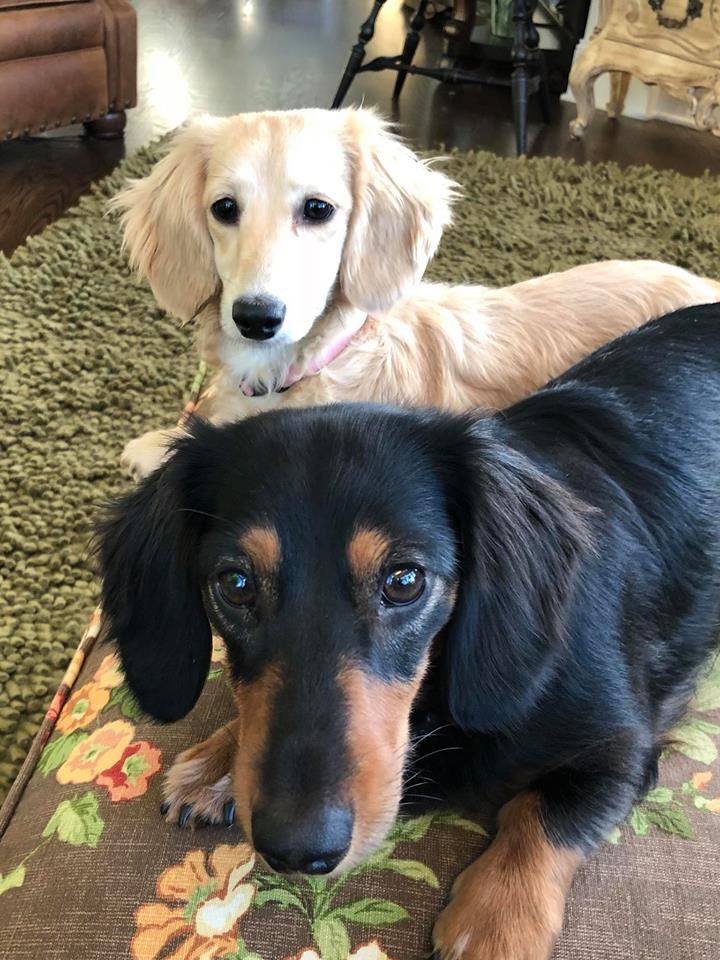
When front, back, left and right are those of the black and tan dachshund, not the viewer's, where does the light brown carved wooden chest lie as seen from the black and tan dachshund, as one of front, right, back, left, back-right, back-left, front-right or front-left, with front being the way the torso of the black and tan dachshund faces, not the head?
back-right

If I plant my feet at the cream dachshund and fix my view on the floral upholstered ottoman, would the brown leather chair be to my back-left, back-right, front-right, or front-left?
back-right

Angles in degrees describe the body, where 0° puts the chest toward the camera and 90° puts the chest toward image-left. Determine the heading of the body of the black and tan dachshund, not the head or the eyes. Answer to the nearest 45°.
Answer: approximately 45°

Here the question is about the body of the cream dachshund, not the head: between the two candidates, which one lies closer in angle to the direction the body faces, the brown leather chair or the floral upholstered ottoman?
the floral upholstered ottoman

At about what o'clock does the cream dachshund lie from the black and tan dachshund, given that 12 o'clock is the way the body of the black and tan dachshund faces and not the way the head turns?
The cream dachshund is roughly at 4 o'clock from the black and tan dachshund.

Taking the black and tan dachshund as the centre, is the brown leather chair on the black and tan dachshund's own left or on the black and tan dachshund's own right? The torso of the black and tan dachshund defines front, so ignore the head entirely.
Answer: on the black and tan dachshund's own right

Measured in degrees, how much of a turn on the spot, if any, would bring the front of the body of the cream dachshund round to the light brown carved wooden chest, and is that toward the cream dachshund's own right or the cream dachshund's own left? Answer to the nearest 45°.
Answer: approximately 135° to the cream dachshund's own right

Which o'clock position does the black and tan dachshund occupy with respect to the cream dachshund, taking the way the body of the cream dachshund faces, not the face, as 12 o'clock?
The black and tan dachshund is roughly at 10 o'clock from the cream dachshund.

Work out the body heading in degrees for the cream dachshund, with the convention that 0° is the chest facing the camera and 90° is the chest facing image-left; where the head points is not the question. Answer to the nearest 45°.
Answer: approximately 45°

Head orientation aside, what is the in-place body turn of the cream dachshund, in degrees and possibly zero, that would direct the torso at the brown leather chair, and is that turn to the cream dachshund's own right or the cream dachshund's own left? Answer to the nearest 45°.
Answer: approximately 90° to the cream dachshund's own right

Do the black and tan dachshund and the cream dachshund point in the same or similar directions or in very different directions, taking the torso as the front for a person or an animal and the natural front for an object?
same or similar directions

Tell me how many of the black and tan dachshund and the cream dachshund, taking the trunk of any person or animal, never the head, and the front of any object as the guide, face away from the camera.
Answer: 0
